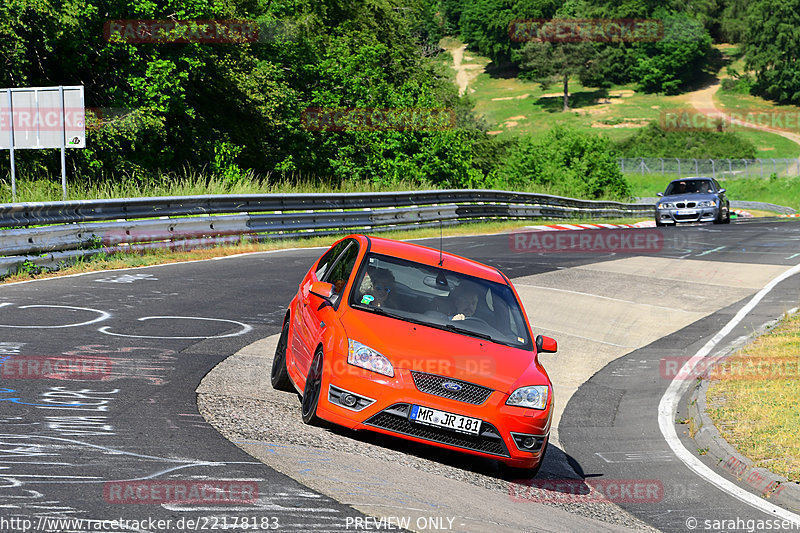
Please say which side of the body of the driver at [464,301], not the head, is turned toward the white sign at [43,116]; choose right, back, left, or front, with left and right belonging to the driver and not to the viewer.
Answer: back

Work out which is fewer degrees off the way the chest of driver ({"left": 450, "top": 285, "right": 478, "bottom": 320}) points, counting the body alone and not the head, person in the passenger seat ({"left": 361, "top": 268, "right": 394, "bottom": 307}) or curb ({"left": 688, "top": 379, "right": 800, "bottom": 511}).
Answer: the curb

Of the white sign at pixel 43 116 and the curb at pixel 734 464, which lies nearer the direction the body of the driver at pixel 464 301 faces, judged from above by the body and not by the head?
the curb

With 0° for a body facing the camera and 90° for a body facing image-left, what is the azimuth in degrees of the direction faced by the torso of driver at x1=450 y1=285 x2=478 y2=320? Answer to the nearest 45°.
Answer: approximately 315°

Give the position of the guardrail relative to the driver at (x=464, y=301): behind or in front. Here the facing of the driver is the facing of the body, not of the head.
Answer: behind

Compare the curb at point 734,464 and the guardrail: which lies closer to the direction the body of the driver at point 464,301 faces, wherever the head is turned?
the curb
